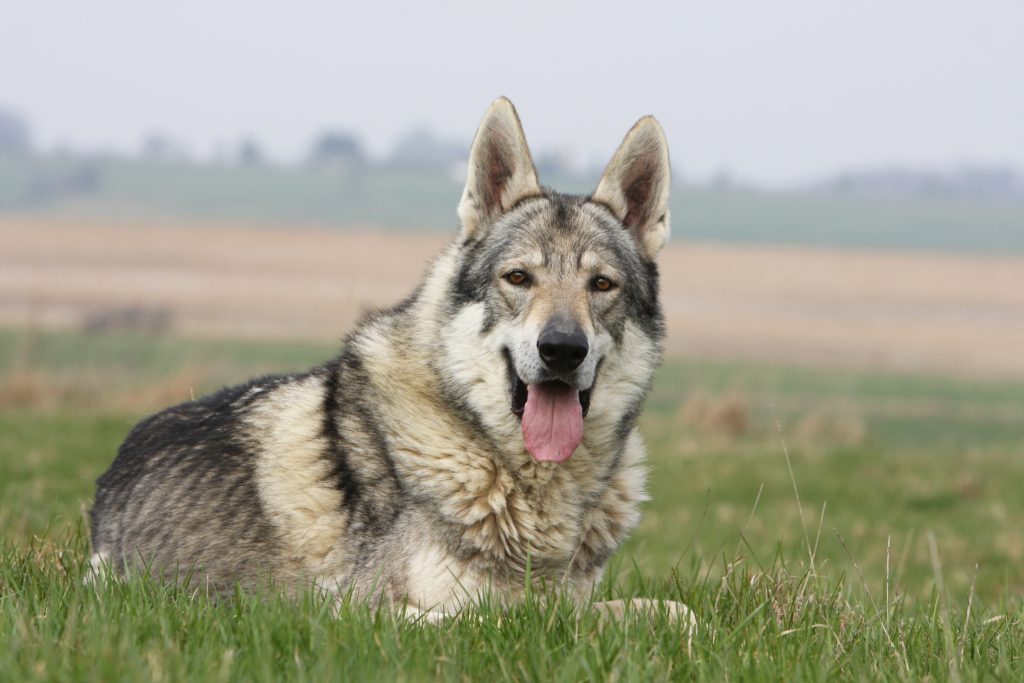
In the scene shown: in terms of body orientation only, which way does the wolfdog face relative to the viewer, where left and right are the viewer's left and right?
facing the viewer and to the right of the viewer
